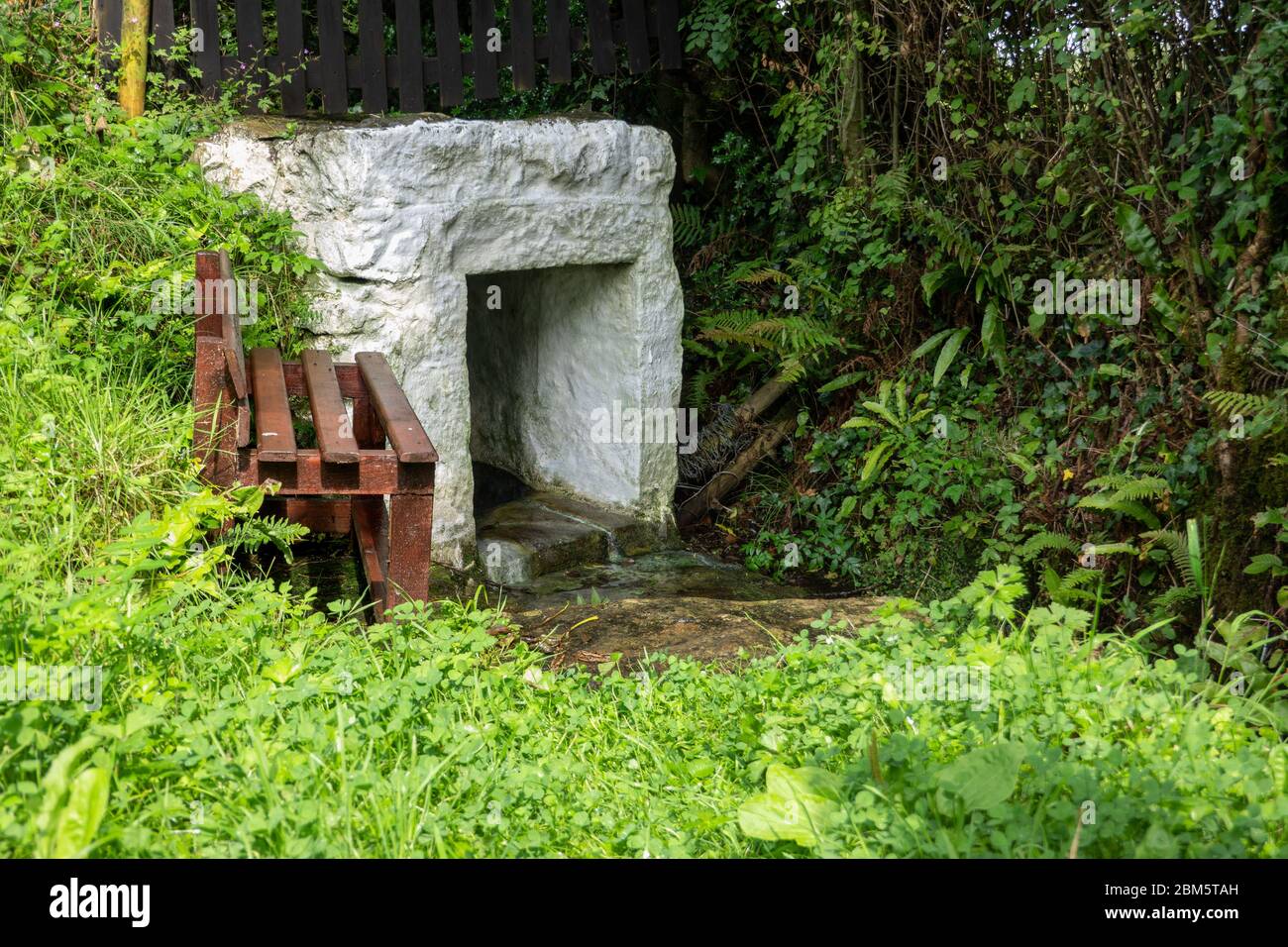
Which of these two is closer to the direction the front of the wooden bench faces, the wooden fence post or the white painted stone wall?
the white painted stone wall

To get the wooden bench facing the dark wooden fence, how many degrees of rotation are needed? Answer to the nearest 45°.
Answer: approximately 90° to its left

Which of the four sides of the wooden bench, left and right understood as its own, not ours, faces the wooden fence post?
left

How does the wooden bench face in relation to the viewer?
to the viewer's right

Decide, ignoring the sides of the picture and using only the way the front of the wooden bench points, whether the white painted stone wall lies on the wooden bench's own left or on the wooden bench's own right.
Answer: on the wooden bench's own left
